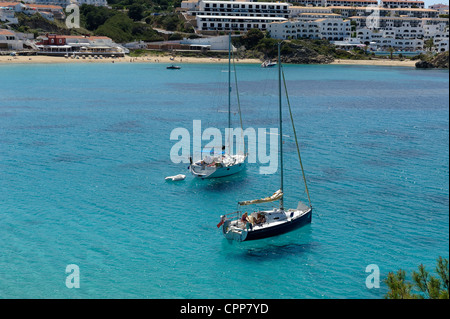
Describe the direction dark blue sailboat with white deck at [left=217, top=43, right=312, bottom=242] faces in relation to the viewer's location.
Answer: facing away from the viewer and to the right of the viewer
